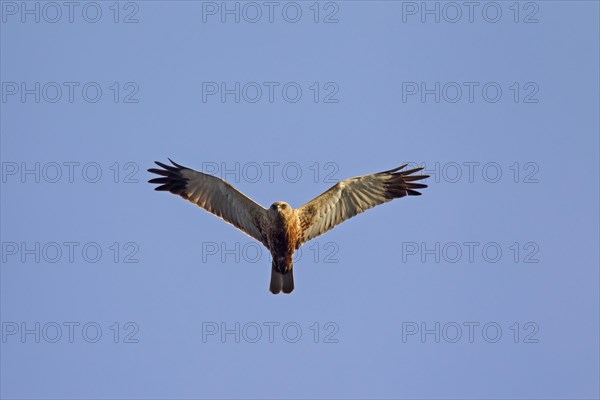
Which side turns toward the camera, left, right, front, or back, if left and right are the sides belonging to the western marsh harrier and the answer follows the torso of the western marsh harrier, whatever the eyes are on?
front
